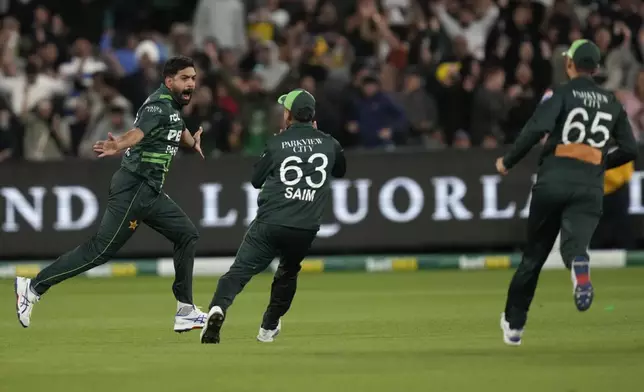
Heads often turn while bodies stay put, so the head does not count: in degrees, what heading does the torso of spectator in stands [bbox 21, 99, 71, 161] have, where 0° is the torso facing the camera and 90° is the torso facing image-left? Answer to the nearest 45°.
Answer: approximately 0°

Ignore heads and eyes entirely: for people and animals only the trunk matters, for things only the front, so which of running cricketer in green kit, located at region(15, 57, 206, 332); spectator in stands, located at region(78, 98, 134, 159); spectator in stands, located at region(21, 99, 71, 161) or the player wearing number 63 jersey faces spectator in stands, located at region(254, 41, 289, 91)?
the player wearing number 63 jersey

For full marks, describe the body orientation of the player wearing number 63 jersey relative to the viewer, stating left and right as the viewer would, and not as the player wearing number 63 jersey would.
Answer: facing away from the viewer

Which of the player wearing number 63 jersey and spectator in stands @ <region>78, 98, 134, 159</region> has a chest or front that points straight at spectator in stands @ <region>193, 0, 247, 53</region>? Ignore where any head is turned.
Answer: the player wearing number 63 jersey

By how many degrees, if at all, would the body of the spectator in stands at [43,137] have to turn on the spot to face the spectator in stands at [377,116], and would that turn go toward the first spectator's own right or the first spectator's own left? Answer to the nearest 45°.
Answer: approximately 90° to the first spectator's own left

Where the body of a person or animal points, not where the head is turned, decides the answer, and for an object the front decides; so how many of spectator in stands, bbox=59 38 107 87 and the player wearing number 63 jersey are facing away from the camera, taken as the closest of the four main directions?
1

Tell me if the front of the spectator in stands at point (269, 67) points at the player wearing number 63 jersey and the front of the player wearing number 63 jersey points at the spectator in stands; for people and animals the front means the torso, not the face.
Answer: yes

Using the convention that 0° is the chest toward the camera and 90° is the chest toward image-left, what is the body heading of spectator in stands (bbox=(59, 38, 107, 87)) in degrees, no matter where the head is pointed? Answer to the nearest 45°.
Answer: approximately 0°

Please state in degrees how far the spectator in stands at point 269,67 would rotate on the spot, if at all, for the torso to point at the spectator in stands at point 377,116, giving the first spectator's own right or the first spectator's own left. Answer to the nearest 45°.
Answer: approximately 45° to the first spectator's own left
